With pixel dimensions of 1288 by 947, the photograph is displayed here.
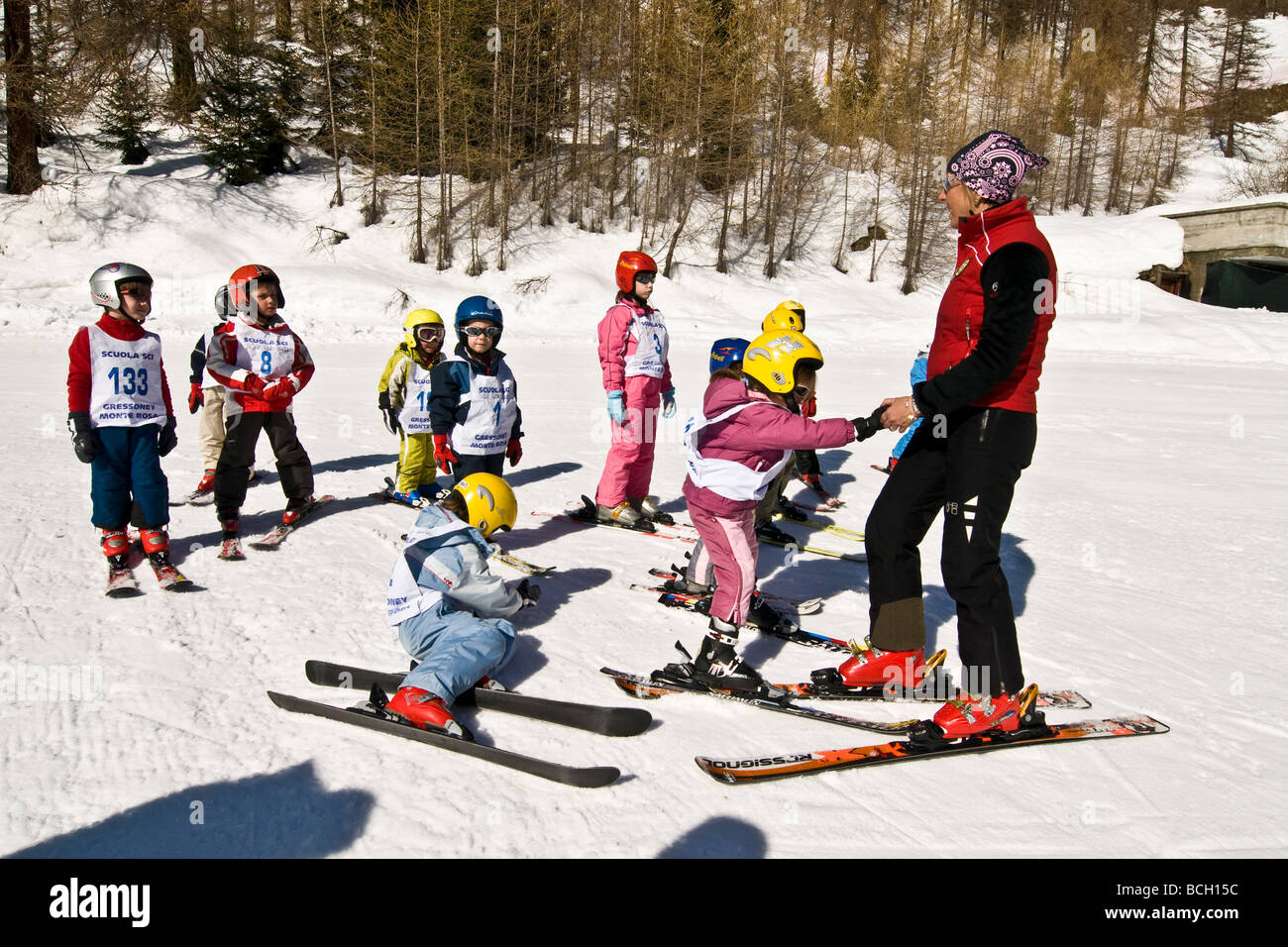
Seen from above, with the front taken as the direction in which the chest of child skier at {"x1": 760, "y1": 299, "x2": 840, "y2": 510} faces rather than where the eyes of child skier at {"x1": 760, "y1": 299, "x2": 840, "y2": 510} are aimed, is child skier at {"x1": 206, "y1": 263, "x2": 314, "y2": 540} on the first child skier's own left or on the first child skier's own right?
on the first child skier's own right

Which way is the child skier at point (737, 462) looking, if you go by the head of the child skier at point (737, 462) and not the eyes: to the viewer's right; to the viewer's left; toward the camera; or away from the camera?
to the viewer's right

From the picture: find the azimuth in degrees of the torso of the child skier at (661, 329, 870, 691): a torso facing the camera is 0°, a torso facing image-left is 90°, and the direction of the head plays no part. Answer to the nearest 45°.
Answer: approximately 270°

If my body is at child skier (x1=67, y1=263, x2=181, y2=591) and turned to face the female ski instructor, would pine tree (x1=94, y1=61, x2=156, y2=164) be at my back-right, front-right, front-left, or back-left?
back-left

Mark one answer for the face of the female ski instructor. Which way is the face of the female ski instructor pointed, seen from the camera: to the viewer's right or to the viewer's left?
to the viewer's left

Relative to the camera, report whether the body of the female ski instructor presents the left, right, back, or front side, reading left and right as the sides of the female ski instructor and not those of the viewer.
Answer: left

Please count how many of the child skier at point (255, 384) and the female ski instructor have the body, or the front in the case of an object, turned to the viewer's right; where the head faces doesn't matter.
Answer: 0

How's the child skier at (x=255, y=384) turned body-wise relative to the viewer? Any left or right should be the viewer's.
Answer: facing the viewer

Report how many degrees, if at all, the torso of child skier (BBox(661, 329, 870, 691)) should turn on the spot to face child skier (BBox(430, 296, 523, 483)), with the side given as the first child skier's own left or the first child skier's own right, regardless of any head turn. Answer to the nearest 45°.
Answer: approximately 135° to the first child skier's own left

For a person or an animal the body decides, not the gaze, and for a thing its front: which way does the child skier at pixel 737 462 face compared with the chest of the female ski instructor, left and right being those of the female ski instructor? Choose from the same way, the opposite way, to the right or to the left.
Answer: the opposite way

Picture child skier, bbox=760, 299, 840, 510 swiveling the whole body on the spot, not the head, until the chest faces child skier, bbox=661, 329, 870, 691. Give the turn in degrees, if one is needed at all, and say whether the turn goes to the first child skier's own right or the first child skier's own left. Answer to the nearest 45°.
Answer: approximately 45° to the first child skier's own right

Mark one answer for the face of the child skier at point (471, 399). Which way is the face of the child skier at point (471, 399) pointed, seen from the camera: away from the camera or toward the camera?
toward the camera

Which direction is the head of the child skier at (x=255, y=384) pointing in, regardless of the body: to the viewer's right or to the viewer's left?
to the viewer's right

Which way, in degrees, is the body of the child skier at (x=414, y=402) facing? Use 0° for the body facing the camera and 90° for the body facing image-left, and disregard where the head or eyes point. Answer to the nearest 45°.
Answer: approximately 315°

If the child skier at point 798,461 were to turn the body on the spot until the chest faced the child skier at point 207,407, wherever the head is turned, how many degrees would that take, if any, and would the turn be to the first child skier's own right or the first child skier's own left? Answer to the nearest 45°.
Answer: approximately 135° to the first child skier's own right

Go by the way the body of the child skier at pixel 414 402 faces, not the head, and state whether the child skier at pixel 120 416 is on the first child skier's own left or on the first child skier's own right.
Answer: on the first child skier's own right
